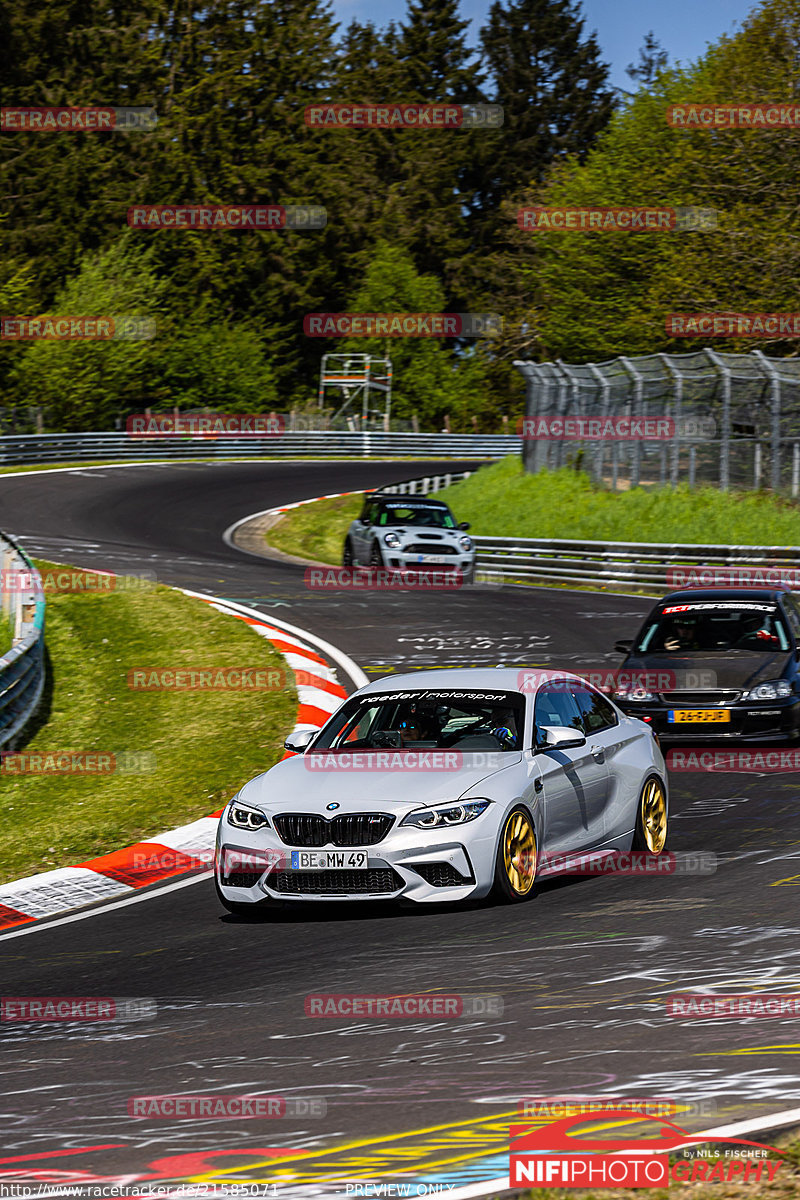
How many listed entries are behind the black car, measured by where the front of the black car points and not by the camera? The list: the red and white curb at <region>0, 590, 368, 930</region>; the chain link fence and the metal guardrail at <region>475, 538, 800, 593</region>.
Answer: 2

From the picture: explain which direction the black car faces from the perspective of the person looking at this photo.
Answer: facing the viewer

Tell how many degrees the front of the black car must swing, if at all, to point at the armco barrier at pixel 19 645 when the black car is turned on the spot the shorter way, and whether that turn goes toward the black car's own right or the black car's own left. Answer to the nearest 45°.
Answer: approximately 90° to the black car's own right

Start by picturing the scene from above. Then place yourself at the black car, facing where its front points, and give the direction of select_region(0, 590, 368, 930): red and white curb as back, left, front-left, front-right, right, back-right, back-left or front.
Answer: front-right

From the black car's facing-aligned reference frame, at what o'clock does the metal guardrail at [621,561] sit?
The metal guardrail is roughly at 6 o'clock from the black car.

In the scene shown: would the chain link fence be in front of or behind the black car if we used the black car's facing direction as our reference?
behind
